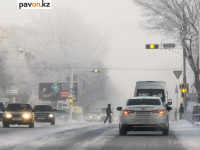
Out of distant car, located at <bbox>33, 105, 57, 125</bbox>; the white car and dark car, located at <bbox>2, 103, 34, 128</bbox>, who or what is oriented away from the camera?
the white car

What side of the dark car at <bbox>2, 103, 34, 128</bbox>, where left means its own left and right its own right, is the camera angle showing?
front

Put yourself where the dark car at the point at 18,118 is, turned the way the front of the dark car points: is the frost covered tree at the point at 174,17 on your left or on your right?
on your left

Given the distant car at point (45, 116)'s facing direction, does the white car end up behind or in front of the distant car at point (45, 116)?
in front

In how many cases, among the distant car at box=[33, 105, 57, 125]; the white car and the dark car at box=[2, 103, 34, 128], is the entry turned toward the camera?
2

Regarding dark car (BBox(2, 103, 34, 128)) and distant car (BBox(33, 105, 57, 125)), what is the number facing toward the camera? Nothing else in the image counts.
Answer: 2

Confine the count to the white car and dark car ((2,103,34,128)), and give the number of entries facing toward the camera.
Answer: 1

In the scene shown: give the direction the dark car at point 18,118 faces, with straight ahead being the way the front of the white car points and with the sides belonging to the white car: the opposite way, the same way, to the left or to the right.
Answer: the opposite way

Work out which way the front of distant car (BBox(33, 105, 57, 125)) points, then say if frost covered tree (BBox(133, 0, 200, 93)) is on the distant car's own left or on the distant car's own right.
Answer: on the distant car's own left

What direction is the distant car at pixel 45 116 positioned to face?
toward the camera

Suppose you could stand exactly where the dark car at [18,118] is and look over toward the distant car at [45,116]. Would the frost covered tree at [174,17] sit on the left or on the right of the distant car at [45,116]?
right

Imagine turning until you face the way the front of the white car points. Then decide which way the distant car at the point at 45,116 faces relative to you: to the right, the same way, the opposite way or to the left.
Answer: the opposite way

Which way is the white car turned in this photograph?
away from the camera
